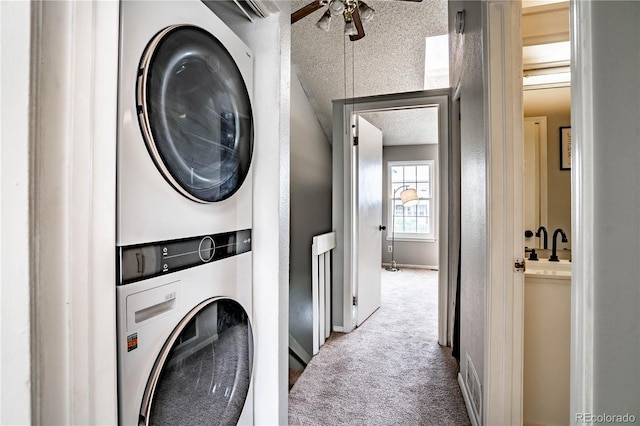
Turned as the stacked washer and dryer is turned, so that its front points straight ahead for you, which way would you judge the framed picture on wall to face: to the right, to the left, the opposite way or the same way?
to the right

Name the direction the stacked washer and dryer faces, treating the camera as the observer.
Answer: facing the viewer and to the right of the viewer

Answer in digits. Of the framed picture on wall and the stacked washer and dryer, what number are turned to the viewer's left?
0

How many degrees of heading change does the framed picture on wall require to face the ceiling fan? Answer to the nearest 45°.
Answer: approximately 45° to its right

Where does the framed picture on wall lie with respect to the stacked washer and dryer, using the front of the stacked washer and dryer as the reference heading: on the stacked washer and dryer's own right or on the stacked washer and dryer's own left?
on the stacked washer and dryer's own left

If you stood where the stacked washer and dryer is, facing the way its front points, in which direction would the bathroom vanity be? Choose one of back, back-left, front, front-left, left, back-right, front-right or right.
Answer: front-left

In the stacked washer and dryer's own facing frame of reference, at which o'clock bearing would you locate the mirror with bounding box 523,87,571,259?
The mirror is roughly at 10 o'clock from the stacked washer and dryer.

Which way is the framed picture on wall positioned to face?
toward the camera

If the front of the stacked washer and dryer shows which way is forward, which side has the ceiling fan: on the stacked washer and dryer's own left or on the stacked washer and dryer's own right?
on the stacked washer and dryer's own left
